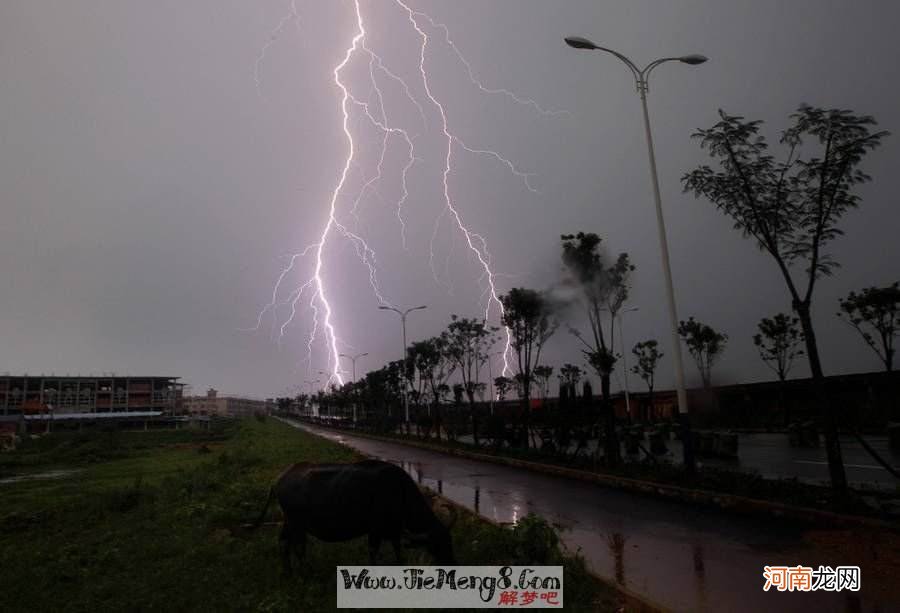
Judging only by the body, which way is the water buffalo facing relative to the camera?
to the viewer's right

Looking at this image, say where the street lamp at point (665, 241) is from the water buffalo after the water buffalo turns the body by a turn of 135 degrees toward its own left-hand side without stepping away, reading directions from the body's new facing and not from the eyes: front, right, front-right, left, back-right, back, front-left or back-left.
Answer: right
